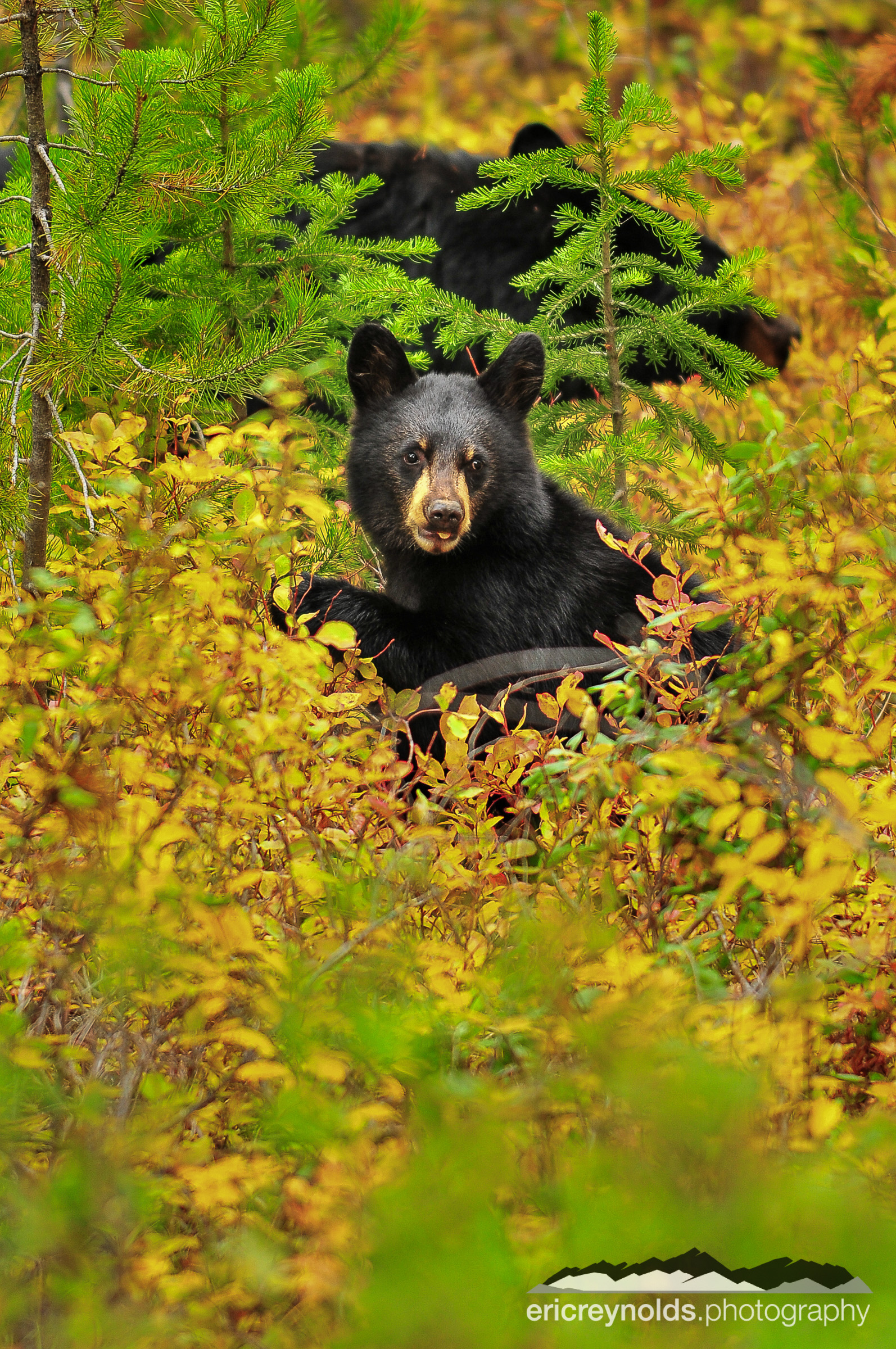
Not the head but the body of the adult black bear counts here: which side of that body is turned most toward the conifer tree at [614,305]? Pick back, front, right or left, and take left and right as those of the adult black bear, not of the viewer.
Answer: right

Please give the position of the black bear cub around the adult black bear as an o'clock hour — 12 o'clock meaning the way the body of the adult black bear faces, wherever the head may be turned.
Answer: The black bear cub is roughly at 3 o'clock from the adult black bear.

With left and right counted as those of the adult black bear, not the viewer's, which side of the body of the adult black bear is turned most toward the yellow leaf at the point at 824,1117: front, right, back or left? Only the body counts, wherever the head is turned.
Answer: right

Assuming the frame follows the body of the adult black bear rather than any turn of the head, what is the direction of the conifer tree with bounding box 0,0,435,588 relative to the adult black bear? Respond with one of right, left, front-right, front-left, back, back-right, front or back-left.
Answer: right

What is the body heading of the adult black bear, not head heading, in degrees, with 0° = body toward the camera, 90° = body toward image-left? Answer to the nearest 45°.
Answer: approximately 270°
